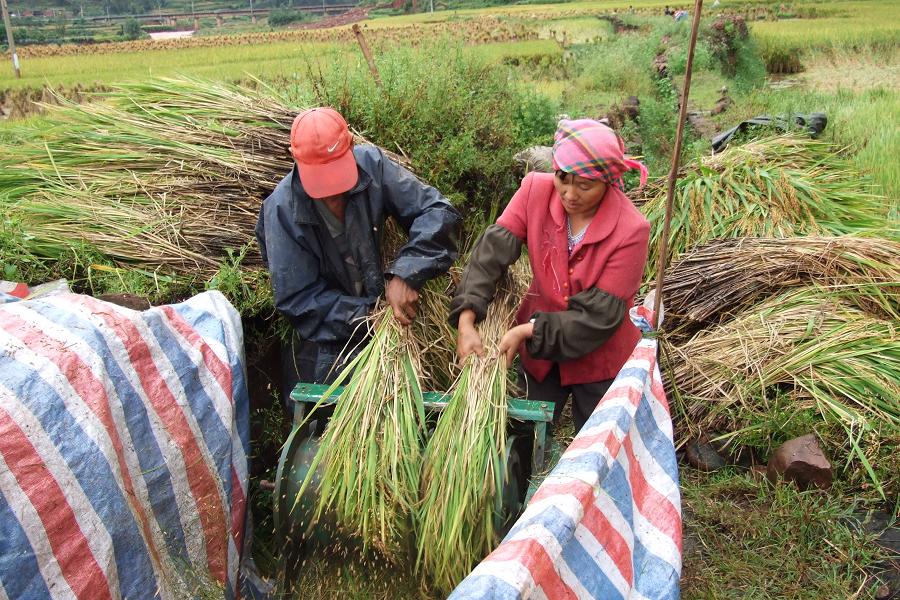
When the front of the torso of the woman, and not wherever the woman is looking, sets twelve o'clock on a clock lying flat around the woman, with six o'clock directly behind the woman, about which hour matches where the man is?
The man is roughly at 2 o'clock from the woman.

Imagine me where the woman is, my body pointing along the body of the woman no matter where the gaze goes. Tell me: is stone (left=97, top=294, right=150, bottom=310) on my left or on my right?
on my right

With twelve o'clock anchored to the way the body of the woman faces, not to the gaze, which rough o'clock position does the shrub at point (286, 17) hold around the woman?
The shrub is roughly at 4 o'clock from the woman.

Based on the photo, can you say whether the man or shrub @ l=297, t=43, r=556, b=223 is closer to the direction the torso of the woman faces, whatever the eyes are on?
the man

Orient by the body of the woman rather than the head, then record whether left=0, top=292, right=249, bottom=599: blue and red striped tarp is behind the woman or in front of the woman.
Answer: in front

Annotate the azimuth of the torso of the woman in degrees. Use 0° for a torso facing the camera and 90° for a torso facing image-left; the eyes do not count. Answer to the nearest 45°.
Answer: approximately 45°

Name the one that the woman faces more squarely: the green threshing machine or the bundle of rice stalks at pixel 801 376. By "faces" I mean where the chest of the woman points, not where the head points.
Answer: the green threshing machine

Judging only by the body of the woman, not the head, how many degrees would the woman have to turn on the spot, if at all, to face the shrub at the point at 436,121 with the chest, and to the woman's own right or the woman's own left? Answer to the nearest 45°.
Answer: approximately 135° to the woman's own right

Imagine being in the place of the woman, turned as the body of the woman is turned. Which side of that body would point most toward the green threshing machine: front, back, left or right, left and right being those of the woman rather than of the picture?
front
